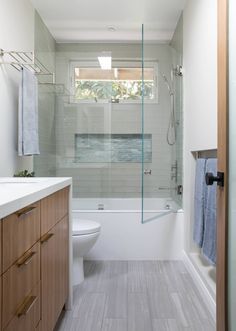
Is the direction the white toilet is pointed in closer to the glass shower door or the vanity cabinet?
the glass shower door

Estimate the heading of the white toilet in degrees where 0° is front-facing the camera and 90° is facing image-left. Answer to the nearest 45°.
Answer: approximately 270°

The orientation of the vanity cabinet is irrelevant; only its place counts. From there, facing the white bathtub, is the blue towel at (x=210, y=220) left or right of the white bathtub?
right

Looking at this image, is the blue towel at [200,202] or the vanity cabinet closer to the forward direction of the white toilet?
the blue towel

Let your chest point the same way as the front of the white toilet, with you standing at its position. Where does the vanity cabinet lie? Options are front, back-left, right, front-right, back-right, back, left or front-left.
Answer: right

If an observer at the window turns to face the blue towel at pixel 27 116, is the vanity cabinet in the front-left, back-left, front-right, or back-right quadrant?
front-left

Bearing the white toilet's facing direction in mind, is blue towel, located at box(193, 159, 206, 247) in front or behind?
in front

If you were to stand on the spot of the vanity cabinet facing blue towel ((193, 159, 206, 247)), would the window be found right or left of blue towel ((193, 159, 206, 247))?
left

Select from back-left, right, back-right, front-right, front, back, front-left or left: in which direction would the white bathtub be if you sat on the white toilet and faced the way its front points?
front-left
